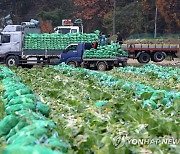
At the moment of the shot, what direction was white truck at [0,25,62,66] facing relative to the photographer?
facing to the left of the viewer

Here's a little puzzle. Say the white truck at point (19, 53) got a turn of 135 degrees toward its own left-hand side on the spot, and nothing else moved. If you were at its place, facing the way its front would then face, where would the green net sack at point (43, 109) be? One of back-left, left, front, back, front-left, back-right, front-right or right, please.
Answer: front-right

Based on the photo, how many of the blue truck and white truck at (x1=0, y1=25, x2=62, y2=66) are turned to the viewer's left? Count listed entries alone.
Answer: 2

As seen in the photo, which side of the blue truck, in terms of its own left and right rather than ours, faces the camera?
left

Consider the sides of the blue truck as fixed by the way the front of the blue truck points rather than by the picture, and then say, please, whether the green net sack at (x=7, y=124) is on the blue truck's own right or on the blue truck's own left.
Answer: on the blue truck's own left

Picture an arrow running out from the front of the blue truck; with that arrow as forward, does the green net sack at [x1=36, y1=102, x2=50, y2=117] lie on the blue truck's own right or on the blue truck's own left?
on the blue truck's own left

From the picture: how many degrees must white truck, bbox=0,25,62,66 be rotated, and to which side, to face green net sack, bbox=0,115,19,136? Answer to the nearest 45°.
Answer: approximately 90° to its left

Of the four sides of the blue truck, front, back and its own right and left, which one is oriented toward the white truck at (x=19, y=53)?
front

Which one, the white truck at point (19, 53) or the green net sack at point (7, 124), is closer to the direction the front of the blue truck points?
the white truck
